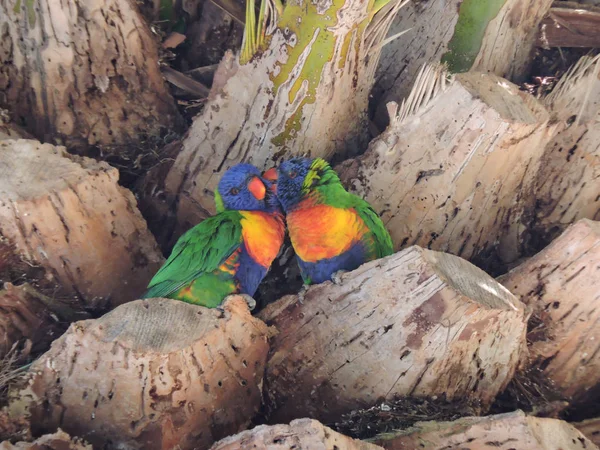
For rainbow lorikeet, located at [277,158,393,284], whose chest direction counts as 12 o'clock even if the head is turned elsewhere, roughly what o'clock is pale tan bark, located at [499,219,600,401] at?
The pale tan bark is roughly at 8 o'clock from the rainbow lorikeet.

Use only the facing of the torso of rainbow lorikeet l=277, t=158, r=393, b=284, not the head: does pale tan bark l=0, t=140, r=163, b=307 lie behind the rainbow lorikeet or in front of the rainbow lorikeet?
in front
